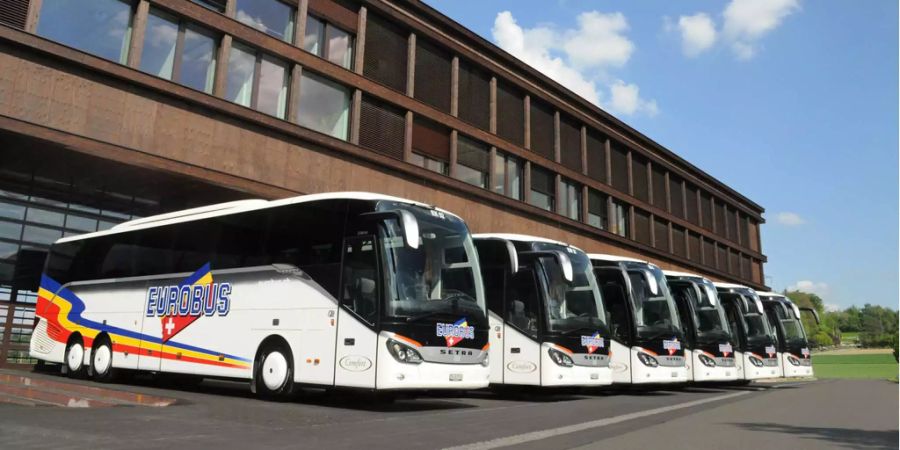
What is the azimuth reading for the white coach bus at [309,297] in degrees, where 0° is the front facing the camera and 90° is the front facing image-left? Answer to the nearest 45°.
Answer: approximately 315°

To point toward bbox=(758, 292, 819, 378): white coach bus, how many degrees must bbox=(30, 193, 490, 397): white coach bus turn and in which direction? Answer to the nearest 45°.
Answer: approximately 90° to its left

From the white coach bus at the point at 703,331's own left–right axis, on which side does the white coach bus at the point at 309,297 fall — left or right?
on its right

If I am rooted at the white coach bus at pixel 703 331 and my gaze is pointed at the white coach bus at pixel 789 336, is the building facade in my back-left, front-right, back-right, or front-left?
back-left

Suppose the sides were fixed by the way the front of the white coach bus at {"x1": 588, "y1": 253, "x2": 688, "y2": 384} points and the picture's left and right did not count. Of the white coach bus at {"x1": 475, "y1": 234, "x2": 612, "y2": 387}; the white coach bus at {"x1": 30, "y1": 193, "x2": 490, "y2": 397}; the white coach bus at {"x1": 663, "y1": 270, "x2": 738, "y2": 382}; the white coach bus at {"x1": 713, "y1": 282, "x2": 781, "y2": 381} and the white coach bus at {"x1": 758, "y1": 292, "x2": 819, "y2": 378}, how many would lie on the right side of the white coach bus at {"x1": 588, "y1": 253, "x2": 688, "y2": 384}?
2

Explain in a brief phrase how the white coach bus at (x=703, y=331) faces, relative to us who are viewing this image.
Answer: facing the viewer and to the right of the viewer

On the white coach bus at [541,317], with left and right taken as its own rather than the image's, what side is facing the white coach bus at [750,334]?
left

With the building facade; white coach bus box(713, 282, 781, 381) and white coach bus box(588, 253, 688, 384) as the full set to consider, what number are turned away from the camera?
0

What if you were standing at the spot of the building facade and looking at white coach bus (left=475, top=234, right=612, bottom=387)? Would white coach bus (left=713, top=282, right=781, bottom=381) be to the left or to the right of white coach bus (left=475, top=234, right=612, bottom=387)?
left

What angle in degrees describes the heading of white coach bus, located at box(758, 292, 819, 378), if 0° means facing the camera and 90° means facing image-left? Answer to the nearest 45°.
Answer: approximately 315°

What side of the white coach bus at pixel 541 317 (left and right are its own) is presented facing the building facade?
back

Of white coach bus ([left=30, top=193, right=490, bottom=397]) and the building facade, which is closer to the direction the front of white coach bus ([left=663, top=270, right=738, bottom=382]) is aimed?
the white coach bus
